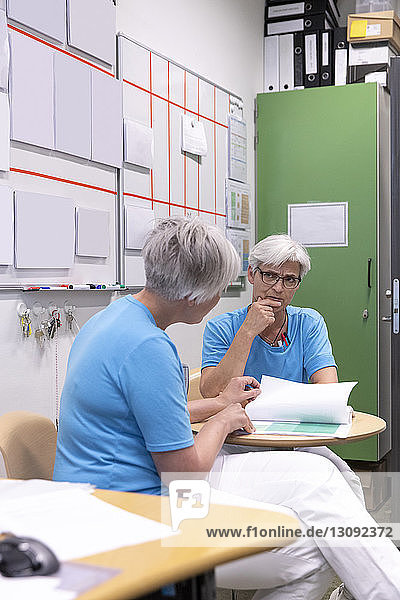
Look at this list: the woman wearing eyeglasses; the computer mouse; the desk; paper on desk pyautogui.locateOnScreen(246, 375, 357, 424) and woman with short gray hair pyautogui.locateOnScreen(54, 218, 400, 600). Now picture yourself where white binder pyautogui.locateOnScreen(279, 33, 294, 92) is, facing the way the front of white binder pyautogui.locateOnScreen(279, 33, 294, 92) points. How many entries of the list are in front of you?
5

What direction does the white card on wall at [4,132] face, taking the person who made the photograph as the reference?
facing the viewer and to the right of the viewer

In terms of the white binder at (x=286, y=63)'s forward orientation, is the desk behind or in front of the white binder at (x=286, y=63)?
in front

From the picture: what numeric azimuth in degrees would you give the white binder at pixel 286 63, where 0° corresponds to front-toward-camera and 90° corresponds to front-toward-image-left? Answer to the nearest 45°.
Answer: approximately 0°

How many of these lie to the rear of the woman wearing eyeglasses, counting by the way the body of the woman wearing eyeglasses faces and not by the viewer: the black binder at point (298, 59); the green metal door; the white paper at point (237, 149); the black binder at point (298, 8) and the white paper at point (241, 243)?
5

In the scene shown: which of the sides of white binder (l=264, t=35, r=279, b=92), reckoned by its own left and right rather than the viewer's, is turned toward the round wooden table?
front

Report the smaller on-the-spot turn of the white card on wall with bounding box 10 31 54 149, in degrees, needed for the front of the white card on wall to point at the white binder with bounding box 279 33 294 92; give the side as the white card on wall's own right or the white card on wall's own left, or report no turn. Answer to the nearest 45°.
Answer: approximately 90° to the white card on wall's own left

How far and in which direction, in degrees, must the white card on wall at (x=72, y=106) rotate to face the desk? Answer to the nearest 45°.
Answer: approximately 45° to its right

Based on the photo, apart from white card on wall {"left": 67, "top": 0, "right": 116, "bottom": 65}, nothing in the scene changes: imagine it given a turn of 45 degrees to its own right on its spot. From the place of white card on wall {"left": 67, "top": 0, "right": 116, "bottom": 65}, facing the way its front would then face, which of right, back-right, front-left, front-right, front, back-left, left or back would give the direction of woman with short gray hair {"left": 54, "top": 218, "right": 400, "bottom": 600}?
front

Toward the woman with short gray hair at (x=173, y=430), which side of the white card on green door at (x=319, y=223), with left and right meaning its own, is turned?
front

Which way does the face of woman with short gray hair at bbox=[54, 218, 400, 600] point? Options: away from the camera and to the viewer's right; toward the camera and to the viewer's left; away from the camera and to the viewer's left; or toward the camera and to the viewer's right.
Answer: away from the camera and to the viewer's right
